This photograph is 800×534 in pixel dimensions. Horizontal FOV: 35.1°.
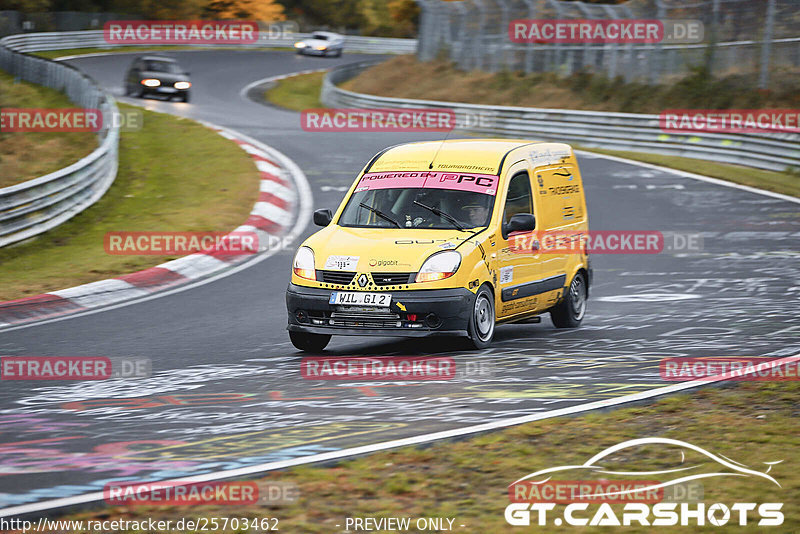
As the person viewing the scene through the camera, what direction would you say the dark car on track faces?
facing the viewer and to the right of the viewer

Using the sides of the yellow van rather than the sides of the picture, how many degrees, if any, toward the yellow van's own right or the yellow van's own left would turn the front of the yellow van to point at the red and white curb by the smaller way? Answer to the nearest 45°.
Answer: approximately 90° to the yellow van's own right

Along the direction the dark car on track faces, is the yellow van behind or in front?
in front

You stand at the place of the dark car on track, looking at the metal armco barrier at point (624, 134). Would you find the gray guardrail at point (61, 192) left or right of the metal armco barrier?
right

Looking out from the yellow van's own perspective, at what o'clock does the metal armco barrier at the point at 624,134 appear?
The metal armco barrier is roughly at 5 o'clock from the yellow van.

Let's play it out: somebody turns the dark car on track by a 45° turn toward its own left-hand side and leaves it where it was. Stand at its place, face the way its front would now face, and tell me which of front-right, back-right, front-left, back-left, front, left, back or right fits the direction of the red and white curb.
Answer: right

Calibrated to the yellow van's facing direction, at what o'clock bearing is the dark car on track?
The dark car on track is roughly at 4 o'clock from the yellow van.

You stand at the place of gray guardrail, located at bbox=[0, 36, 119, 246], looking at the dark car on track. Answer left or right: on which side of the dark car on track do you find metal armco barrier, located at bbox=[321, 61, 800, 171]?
right

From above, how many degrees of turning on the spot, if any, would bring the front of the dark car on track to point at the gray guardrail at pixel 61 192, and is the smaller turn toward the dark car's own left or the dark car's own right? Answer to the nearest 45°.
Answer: approximately 45° to the dark car's own right

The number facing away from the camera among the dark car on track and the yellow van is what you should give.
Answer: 0

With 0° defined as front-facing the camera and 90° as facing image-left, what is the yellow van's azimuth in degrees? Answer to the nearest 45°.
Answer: approximately 45°

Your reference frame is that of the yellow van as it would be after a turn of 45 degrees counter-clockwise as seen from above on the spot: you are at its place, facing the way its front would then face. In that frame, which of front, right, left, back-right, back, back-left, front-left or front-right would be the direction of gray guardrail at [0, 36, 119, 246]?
back-right
